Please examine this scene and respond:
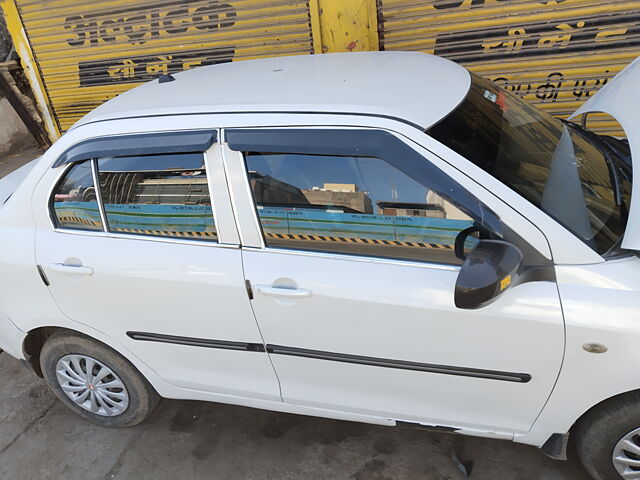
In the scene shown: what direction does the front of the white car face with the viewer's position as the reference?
facing to the right of the viewer

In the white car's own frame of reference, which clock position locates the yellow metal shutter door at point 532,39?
The yellow metal shutter door is roughly at 10 o'clock from the white car.

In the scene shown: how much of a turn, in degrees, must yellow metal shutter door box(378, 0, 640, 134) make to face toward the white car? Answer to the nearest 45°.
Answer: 0° — it already faces it

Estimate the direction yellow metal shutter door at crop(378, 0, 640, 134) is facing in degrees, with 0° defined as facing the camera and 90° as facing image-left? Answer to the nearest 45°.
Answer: approximately 0°

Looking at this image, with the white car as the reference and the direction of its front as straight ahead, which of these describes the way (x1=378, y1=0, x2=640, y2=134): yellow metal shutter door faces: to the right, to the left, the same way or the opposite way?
to the right

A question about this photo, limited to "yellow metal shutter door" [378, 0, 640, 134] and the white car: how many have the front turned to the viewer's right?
1
